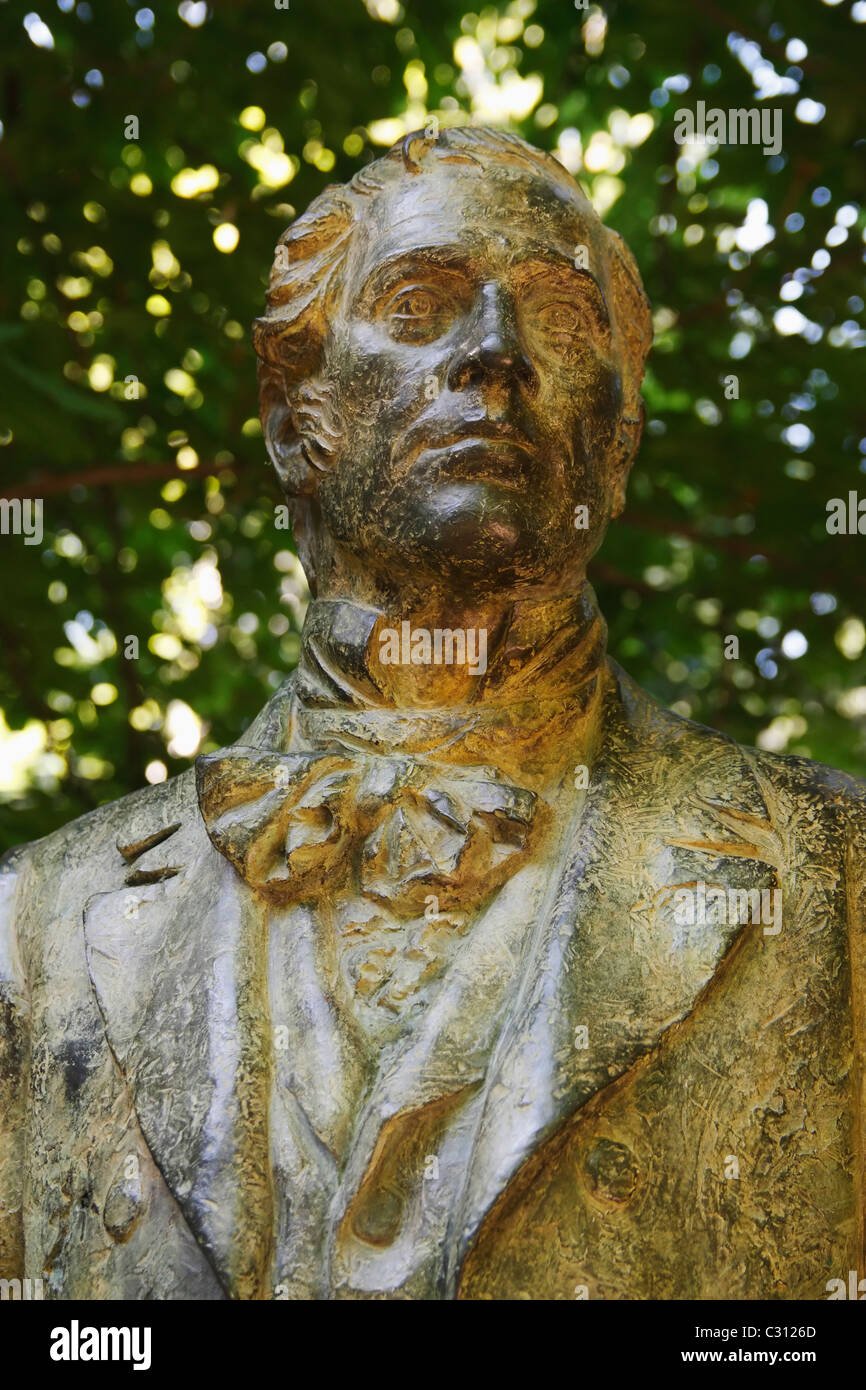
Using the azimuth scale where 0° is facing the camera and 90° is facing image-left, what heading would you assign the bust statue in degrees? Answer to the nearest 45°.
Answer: approximately 0°
